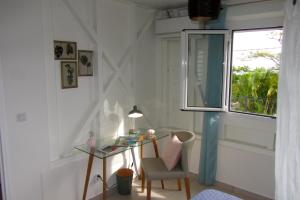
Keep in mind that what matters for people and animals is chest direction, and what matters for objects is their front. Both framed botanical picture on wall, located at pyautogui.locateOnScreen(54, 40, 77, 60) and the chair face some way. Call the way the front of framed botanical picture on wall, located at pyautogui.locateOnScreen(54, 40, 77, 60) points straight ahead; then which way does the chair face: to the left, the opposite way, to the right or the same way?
the opposite way

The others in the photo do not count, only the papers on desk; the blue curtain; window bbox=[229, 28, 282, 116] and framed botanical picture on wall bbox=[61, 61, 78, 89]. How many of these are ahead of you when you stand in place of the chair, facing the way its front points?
2

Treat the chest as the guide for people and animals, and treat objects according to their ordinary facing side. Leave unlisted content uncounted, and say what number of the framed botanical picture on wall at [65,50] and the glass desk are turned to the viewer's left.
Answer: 0

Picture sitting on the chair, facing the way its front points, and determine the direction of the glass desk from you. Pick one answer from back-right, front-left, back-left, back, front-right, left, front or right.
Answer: front

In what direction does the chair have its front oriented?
to the viewer's left

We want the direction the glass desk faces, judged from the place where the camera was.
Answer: facing the viewer and to the right of the viewer

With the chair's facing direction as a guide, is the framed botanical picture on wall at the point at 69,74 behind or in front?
in front

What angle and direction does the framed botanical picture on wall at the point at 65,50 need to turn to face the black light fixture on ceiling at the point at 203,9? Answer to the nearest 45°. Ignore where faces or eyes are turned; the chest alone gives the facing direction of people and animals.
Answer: approximately 45° to its left

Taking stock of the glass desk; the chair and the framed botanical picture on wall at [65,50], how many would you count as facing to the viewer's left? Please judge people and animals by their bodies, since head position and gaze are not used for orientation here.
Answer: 1

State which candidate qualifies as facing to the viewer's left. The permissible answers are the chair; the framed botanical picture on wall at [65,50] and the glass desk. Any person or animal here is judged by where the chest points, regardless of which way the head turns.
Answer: the chair

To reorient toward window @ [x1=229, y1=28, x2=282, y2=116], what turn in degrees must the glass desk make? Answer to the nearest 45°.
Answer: approximately 45° to its left

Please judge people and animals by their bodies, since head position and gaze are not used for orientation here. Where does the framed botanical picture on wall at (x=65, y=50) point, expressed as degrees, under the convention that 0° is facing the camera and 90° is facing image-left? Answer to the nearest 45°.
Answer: approximately 315°

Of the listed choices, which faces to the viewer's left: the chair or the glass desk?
the chair
